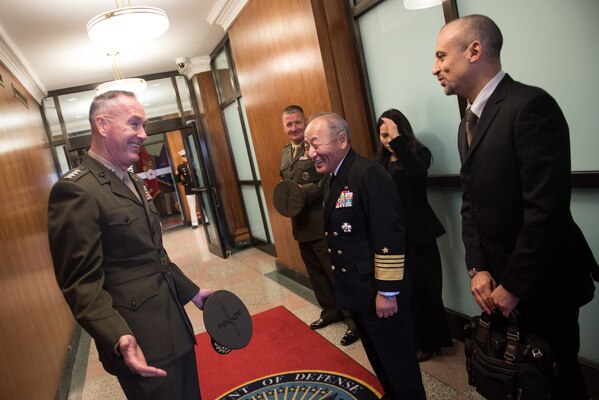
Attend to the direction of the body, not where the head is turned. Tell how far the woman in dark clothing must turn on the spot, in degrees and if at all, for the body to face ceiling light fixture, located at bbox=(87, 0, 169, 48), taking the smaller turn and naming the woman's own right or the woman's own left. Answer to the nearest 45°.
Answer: approximately 45° to the woman's own right

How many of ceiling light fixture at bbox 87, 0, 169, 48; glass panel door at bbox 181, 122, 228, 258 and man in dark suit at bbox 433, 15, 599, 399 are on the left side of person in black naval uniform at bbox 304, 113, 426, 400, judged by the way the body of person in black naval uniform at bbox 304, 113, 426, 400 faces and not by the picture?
1

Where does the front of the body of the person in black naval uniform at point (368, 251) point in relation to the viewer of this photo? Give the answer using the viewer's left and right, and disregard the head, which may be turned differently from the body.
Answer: facing the viewer and to the left of the viewer

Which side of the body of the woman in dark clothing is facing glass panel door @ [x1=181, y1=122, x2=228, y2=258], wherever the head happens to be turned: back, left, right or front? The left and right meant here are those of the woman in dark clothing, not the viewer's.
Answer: right

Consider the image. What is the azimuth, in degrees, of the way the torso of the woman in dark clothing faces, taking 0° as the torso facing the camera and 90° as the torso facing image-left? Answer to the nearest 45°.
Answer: approximately 45°

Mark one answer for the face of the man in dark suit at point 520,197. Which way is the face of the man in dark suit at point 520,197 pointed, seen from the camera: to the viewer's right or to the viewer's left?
to the viewer's left

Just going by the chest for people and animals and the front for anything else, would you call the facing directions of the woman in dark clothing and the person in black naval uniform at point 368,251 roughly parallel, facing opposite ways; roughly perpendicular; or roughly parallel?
roughly parallel

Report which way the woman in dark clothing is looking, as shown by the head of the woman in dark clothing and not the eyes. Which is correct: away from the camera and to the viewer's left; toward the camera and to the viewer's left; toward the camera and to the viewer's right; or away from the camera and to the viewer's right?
toward the camera and to the viewer's left

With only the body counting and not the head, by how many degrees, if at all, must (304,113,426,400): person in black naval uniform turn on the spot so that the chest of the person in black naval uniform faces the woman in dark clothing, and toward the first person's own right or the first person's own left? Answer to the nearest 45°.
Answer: approximately 180°

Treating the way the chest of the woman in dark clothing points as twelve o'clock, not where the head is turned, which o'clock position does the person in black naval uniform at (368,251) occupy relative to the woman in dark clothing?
The person in black naval uniform is roughly at 11 o'clock from the woman in dark clothing.

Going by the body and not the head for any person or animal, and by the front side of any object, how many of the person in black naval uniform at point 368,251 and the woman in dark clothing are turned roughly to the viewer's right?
0
